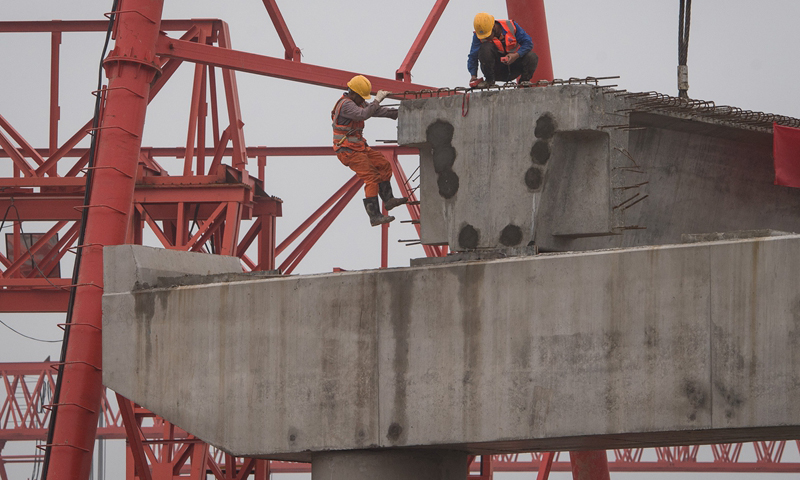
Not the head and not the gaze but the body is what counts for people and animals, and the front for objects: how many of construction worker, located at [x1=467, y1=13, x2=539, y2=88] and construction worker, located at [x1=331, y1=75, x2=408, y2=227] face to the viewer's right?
1

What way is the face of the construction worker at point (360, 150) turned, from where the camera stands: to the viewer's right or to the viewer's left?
to the viewer's right

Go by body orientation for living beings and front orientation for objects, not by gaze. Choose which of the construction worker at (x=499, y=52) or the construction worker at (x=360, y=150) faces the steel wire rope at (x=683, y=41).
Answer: the construction worker at (x=360, y=150)

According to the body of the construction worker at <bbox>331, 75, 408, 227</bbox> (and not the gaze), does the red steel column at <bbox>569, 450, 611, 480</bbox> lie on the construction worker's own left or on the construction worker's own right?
on the construction worker's own left

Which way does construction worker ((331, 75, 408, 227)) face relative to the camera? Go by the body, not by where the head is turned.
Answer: to the viewer's right

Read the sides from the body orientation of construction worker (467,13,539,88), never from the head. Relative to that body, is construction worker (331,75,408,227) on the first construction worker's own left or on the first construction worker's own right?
on the first construction worker's own right

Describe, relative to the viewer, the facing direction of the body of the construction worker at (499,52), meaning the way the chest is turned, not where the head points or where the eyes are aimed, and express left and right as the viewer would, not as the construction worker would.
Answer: facing the viewer and to the left of the viewer

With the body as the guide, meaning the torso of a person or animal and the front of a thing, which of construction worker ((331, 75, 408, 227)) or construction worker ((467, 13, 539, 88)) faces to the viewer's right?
construction worker ((331, 75, 408, 227))

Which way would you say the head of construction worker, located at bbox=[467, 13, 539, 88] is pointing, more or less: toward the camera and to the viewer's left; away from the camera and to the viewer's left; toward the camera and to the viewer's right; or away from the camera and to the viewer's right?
toward the camera and to the viewer's left

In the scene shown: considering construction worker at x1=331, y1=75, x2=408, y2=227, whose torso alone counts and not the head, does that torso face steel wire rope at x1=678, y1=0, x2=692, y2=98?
yes

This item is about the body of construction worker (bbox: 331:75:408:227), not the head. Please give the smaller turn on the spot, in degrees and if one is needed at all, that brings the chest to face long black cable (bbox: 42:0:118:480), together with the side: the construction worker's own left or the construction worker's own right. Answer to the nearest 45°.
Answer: approximately 135° to the construction worker's own left
